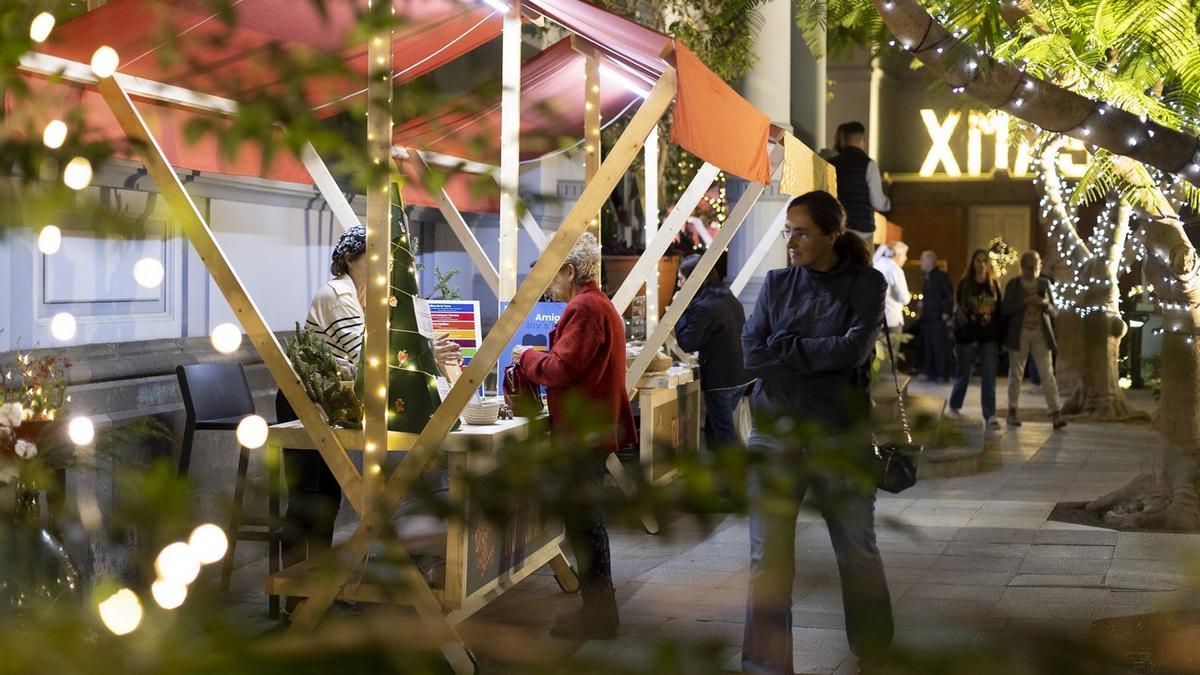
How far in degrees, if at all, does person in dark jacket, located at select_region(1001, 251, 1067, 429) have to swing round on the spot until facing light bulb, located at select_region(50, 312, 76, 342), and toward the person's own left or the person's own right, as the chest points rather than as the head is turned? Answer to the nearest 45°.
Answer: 0° — they already face it

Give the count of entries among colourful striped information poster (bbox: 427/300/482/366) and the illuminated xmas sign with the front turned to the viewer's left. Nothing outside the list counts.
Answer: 0

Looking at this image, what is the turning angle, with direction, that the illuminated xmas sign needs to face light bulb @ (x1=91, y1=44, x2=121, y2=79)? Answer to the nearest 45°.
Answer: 0° — it already faces it

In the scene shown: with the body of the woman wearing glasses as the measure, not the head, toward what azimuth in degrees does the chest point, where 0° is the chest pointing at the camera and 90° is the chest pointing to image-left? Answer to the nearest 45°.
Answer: approximately 45°

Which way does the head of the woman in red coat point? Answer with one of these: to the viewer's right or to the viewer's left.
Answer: to the viewer's left

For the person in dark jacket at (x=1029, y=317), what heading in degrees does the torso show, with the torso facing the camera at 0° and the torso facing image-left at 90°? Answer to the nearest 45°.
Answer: approximately 0°

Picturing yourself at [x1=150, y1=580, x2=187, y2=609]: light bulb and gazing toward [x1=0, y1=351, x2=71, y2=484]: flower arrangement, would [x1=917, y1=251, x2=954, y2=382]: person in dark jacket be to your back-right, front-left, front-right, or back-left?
front-right

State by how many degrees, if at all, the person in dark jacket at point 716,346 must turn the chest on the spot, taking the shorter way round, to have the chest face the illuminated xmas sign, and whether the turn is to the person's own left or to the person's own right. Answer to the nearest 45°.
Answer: approximately 45° to the person's own right

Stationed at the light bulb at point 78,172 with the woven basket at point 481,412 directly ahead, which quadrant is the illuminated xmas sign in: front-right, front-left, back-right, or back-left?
front-right

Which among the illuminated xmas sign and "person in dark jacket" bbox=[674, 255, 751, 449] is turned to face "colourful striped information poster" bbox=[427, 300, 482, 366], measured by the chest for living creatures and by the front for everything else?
the illuminated xmas sign

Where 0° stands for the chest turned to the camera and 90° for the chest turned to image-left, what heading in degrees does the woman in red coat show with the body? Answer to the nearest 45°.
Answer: approximately 90°

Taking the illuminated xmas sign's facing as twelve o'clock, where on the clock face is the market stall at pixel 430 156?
The market stall is roughly at 12 o'clock from the illuminated xmas sign.

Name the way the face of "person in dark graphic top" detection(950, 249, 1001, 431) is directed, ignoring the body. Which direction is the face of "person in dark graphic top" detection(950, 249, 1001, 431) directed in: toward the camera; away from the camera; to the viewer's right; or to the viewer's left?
toward the camera

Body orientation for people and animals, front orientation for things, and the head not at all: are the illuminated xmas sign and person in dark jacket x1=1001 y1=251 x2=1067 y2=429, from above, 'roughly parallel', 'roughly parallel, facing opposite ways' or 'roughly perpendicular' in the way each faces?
roughly parallel

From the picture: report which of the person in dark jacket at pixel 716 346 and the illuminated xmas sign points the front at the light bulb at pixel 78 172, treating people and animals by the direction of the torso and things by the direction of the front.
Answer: the illuminated xmas sign

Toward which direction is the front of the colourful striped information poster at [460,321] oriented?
toward the camera

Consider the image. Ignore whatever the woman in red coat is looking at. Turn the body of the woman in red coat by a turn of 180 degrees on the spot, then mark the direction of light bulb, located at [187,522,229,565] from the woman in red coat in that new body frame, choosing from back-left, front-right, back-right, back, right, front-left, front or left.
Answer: right

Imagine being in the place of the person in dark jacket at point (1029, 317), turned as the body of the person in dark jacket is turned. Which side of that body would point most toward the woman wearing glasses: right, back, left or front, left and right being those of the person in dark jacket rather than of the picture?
front
